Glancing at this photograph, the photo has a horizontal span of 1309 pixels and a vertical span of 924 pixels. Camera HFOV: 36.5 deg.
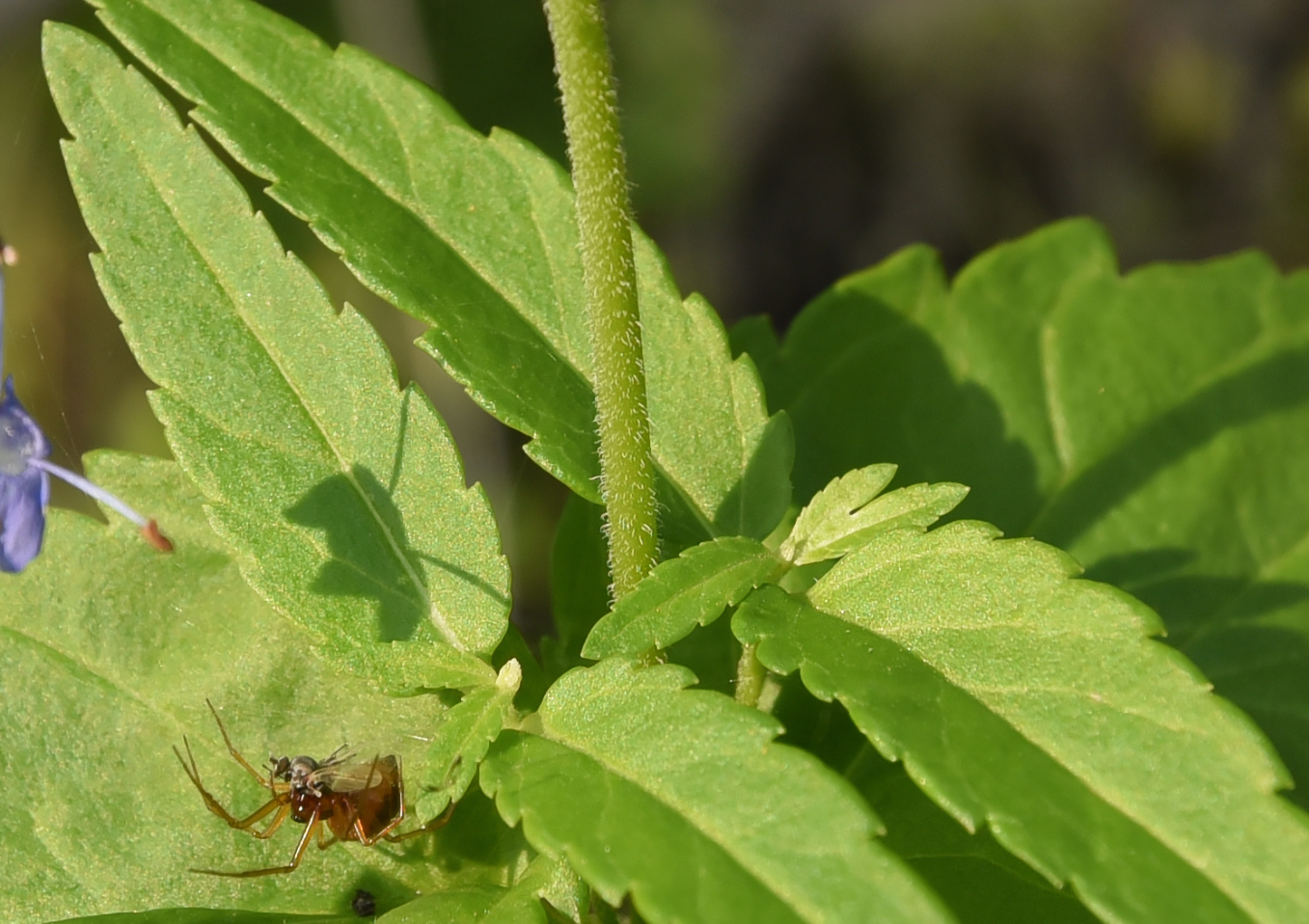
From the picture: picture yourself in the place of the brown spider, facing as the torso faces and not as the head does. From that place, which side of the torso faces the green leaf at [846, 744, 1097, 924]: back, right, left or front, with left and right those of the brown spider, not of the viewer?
back

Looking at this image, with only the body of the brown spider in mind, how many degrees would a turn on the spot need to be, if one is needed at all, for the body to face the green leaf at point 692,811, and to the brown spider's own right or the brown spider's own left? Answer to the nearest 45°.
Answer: approximately 135° to the brown spider's own left

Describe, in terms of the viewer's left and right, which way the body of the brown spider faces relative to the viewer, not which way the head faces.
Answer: facing to the left of the viewer

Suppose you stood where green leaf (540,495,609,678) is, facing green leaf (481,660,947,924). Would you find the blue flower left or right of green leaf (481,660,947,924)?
right

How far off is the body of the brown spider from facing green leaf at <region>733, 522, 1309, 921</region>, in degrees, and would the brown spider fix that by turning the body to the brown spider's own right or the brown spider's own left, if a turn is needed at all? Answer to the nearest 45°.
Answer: approximately 135° to the brown spider's own left
